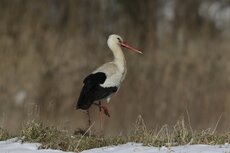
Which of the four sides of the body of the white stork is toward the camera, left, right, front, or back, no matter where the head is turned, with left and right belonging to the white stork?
right
